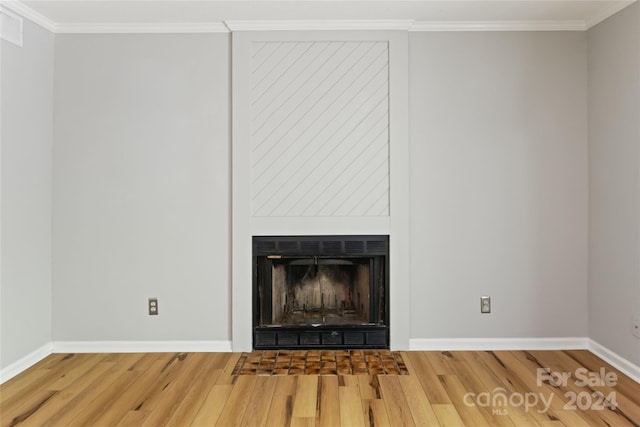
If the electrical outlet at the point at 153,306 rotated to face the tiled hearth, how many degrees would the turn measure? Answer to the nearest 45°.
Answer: approximately 45° to its left

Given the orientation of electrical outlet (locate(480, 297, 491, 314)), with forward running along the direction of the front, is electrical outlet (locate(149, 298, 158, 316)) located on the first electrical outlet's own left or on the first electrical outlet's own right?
on the first electrical outlet's own right

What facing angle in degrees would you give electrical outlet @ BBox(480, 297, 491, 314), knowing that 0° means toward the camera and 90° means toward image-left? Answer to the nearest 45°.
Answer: approximately 0°

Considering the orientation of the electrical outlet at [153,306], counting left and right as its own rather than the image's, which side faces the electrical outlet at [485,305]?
left

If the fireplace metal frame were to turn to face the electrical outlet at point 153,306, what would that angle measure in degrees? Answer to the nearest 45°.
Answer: approximately 90° to its right

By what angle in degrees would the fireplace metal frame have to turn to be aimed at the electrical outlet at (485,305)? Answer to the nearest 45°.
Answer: approximately 90° to its left

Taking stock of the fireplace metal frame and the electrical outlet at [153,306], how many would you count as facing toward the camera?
2

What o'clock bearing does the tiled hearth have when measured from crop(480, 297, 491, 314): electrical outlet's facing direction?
The tiled hearth is roughly at 2 o'clock from the electrical outlet.

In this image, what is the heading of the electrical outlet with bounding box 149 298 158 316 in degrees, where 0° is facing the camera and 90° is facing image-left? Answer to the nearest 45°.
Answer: approximately 0°
